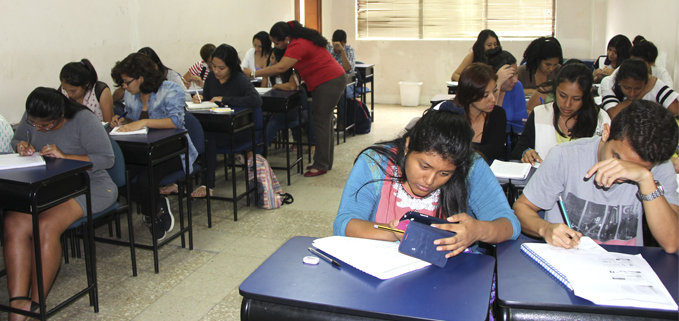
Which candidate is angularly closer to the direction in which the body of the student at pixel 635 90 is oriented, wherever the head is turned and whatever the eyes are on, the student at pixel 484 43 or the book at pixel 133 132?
the book

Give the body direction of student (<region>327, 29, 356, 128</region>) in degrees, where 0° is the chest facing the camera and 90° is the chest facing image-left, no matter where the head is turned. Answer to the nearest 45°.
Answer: approximately 45°

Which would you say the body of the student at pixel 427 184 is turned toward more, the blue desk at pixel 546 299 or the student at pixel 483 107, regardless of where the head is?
the blue desk

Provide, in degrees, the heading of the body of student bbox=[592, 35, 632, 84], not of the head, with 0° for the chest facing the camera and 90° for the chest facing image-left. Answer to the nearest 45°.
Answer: approximately 45°

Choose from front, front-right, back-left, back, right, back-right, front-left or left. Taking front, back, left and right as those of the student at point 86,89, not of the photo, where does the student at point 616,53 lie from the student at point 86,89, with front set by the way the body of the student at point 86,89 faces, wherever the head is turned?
back-left

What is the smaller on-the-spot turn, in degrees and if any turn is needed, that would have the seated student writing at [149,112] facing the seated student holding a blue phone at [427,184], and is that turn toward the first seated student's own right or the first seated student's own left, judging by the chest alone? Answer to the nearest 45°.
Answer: approximately 45° to the first seated student's own left

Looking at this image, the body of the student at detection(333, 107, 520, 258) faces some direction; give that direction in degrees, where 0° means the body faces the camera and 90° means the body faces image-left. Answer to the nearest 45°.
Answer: approximately 0°

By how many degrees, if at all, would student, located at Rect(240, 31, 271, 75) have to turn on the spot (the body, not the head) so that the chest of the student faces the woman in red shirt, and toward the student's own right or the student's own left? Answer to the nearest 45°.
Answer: approximately 45° to the student's own left
